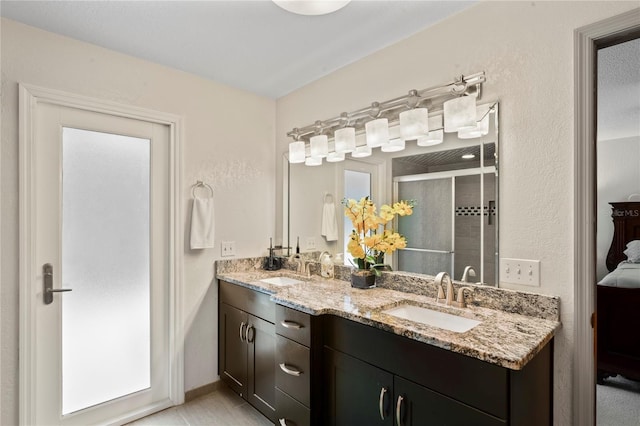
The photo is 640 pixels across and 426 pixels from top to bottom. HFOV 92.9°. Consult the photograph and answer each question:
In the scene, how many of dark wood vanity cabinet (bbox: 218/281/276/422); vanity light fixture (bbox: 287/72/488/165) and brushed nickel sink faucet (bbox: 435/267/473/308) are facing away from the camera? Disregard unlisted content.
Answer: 0

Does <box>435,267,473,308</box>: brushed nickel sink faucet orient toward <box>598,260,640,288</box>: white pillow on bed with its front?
no

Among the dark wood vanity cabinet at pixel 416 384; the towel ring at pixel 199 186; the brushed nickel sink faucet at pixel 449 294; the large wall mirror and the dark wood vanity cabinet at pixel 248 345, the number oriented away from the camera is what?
0

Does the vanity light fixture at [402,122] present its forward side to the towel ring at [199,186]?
no

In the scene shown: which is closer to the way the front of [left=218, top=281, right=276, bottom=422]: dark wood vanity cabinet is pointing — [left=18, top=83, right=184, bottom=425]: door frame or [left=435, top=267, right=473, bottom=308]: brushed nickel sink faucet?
the door frame

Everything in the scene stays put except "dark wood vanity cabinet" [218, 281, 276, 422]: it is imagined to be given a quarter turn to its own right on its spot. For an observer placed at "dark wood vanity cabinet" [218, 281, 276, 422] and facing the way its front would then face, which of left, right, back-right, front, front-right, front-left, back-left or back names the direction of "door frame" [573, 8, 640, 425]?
back

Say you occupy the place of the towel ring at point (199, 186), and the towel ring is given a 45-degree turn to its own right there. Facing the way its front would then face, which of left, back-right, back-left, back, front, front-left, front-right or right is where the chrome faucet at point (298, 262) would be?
back-left

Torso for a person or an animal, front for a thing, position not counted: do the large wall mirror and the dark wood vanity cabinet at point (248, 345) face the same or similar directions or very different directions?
same or similar directions

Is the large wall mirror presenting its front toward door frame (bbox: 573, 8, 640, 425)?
no

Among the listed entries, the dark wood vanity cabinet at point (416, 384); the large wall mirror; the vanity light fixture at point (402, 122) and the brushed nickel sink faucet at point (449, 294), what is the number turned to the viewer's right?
0

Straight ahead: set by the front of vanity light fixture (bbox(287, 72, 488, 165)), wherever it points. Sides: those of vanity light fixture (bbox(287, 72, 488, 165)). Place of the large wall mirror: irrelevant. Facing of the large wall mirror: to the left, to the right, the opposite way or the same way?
the same way

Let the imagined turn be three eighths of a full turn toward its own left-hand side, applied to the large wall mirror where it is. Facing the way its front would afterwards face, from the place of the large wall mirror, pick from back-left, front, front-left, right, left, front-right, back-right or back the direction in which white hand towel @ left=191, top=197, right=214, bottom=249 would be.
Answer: back

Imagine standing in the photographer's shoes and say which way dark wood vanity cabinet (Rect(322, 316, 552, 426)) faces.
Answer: facing the viewer and to the left of the viewer
